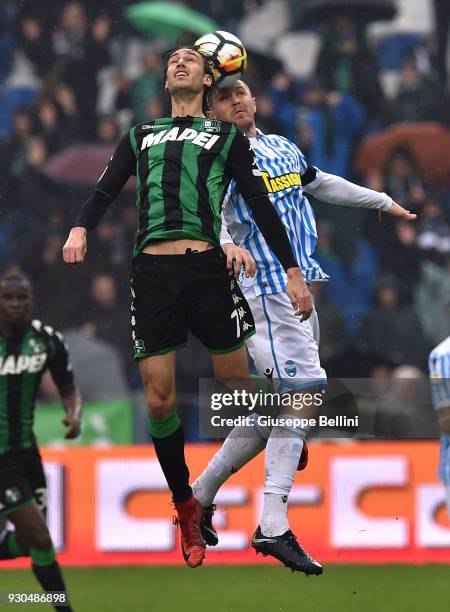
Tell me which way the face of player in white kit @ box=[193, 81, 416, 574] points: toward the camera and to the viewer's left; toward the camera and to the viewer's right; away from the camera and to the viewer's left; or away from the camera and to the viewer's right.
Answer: toward the camera and to the viewer's left

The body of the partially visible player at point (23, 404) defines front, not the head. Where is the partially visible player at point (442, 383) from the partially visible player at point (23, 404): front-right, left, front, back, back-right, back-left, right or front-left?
left

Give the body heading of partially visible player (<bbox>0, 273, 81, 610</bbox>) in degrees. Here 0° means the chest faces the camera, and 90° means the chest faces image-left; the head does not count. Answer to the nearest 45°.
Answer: approximately 0°

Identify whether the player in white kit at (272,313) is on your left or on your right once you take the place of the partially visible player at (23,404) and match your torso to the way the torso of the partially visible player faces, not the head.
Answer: on your left
